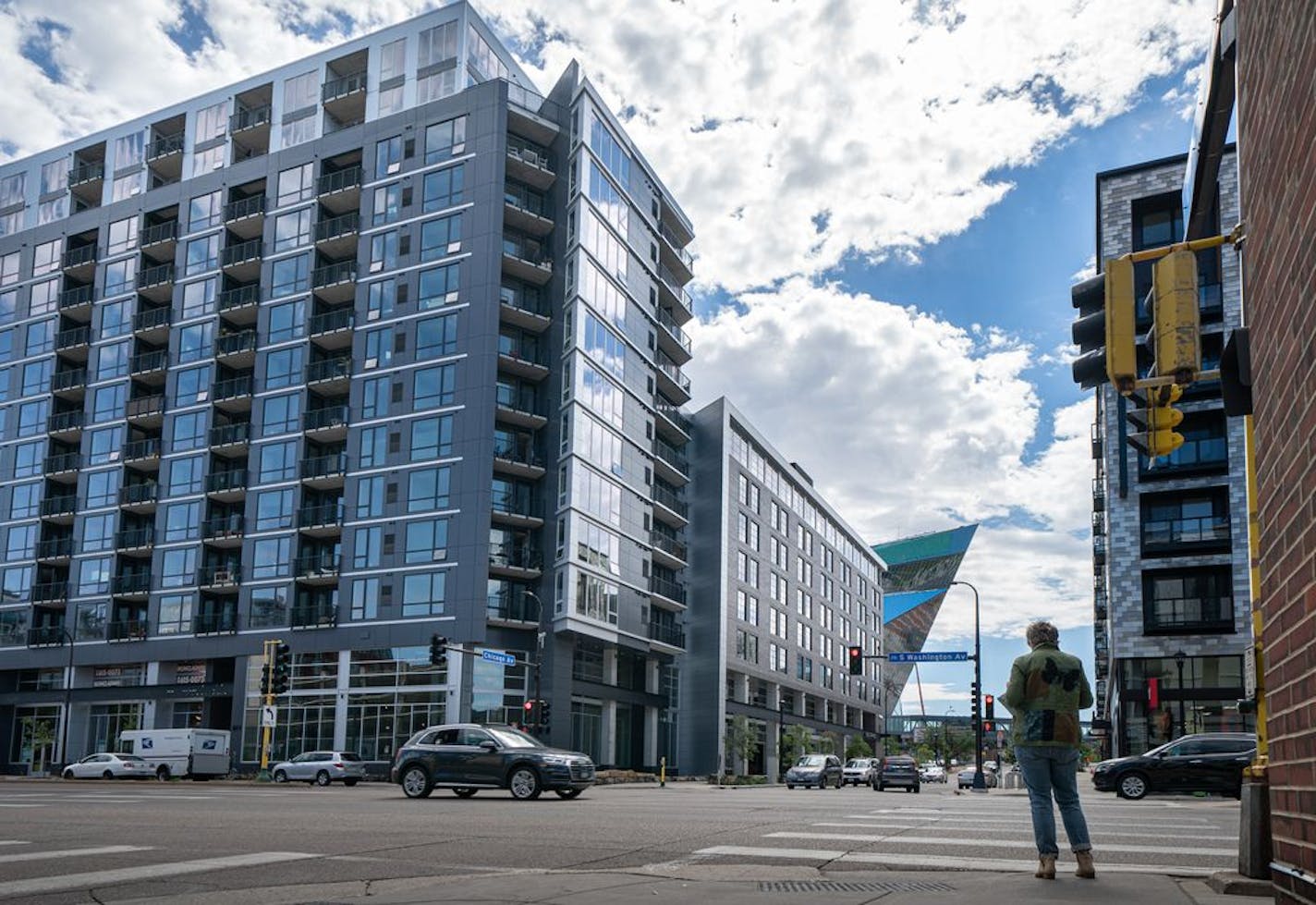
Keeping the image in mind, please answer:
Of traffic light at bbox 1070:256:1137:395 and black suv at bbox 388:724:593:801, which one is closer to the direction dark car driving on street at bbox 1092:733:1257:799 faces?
the black suv

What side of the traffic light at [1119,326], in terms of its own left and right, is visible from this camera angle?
left

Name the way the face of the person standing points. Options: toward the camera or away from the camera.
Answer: away from the camera

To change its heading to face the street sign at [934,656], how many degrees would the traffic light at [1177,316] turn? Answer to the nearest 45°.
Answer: approximately 45° to its right

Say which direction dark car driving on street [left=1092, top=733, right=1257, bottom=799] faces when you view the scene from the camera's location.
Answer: facing to the left of the viewer

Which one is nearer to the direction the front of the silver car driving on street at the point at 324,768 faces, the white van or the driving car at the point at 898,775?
the white van

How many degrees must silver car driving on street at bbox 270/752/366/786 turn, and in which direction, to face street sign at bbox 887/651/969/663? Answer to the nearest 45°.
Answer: approximately 135° to its right

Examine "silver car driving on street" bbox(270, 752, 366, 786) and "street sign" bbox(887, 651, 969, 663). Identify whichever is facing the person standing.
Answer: the street sign

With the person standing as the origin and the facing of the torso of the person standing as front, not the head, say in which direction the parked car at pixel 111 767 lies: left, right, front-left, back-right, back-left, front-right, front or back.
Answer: front-left
